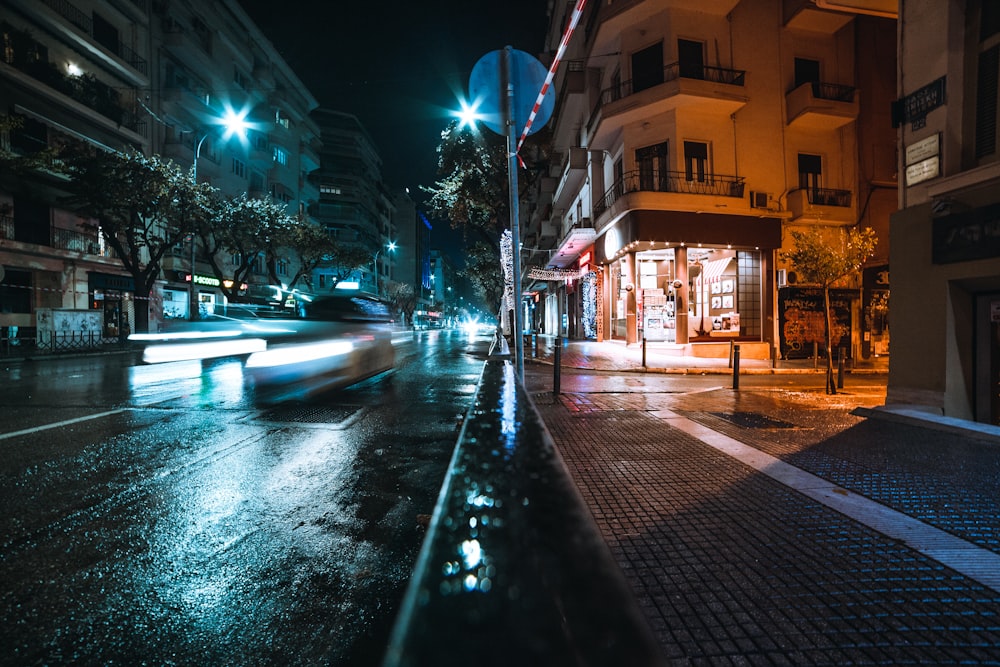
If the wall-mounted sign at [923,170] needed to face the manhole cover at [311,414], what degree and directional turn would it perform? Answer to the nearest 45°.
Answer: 0° — it already faces it

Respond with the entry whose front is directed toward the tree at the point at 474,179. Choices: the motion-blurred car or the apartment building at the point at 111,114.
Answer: the apartment building

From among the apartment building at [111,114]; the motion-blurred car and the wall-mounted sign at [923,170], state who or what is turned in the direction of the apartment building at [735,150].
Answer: the apartment building at [111,114]

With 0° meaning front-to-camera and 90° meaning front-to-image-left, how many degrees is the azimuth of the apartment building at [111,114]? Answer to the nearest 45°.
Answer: approximately 315°

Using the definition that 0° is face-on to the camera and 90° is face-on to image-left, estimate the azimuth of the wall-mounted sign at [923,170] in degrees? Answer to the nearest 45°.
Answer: approximately 45°

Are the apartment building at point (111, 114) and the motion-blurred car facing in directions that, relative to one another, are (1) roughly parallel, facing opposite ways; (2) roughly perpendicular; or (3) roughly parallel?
roughly perpendicular
